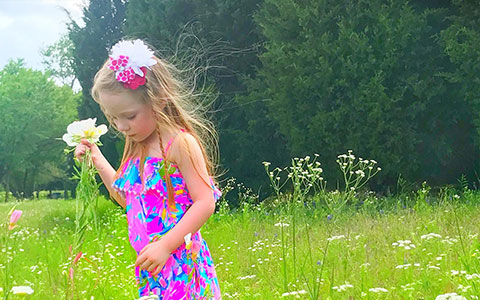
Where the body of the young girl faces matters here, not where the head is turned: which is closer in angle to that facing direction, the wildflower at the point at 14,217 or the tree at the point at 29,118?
the wildflower

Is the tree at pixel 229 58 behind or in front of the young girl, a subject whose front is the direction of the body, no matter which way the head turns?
behind

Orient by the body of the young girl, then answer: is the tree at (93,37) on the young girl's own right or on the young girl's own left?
on the young girl's own right

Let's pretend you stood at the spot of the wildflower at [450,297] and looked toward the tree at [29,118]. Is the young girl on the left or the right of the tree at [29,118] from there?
left

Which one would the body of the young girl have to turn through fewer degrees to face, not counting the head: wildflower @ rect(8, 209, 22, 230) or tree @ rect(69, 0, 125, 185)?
the wildflower

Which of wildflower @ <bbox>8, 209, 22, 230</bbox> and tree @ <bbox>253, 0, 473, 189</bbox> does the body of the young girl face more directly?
the wildflower

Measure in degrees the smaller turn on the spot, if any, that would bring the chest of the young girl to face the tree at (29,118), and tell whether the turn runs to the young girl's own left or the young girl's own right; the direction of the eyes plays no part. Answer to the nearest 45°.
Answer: approximately 135° to the young girl's own right

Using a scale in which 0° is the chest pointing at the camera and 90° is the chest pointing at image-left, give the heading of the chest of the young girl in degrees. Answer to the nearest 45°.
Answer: approximately 45°

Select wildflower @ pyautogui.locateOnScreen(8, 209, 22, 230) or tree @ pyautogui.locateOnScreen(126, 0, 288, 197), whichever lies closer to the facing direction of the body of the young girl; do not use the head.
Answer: the wildflower

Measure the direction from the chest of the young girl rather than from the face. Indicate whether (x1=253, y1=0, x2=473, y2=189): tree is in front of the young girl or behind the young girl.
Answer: behind

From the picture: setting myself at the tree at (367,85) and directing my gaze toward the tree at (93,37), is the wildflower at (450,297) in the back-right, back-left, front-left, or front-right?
back-left

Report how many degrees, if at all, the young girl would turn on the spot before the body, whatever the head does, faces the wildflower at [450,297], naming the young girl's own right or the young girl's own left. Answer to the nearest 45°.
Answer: approximately 90° to the young girl's own left
